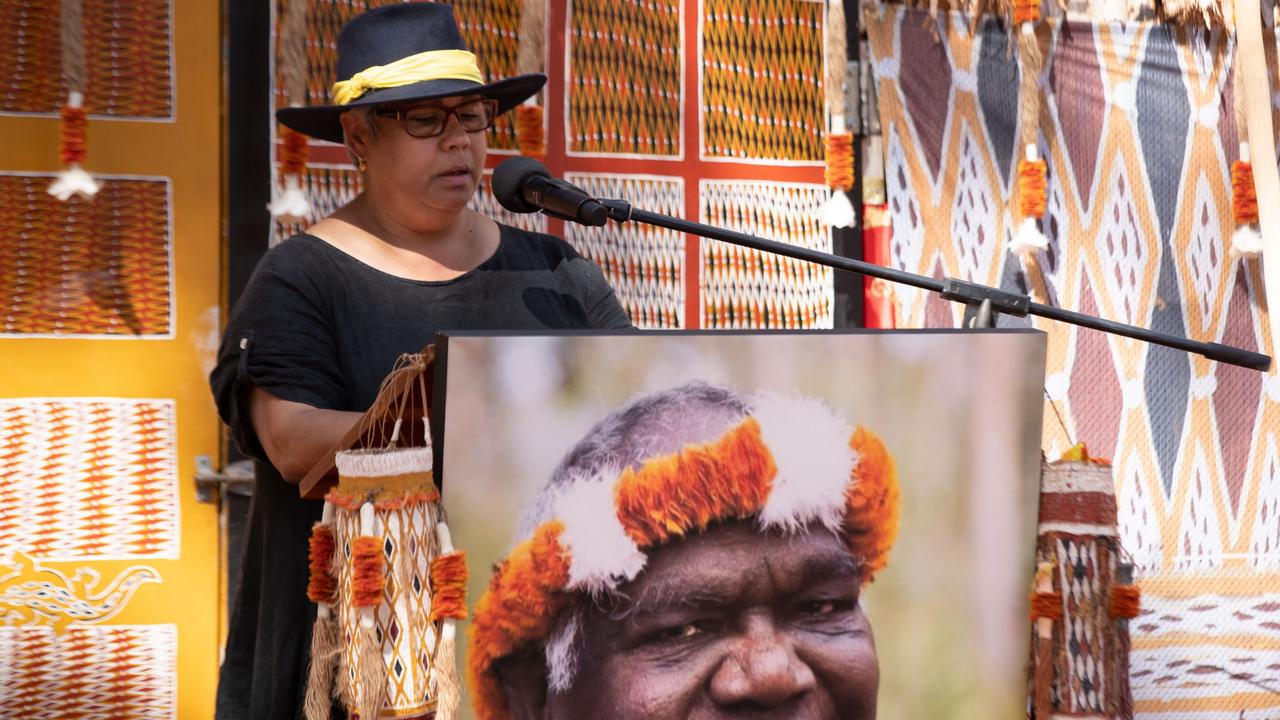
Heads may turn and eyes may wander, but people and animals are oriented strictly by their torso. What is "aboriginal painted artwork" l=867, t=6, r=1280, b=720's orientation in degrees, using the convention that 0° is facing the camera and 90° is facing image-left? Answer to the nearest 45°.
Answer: approximately 0°

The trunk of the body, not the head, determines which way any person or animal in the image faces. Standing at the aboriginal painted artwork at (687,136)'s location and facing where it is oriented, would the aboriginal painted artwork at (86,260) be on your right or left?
on your right

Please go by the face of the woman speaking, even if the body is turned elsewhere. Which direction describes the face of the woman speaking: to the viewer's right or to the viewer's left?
to the viewer's right

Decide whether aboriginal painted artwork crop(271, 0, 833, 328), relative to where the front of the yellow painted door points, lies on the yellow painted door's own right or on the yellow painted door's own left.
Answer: on the yellow painted door's own left

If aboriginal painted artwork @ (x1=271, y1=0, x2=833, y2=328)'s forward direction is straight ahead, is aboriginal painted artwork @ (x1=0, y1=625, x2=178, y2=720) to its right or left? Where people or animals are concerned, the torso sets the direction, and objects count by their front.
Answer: on its right

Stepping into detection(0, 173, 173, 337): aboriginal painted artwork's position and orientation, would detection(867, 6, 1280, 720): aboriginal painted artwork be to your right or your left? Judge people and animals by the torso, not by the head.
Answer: on your left

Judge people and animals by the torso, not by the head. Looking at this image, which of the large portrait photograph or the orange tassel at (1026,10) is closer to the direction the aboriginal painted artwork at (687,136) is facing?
the large portrait photograph

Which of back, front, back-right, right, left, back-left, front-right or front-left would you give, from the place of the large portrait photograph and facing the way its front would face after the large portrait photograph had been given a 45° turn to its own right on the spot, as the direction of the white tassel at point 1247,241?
back

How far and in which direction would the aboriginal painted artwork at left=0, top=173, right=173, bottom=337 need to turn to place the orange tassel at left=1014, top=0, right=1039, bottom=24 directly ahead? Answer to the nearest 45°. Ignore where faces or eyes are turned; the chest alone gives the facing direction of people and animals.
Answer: approximately 90° to its left
